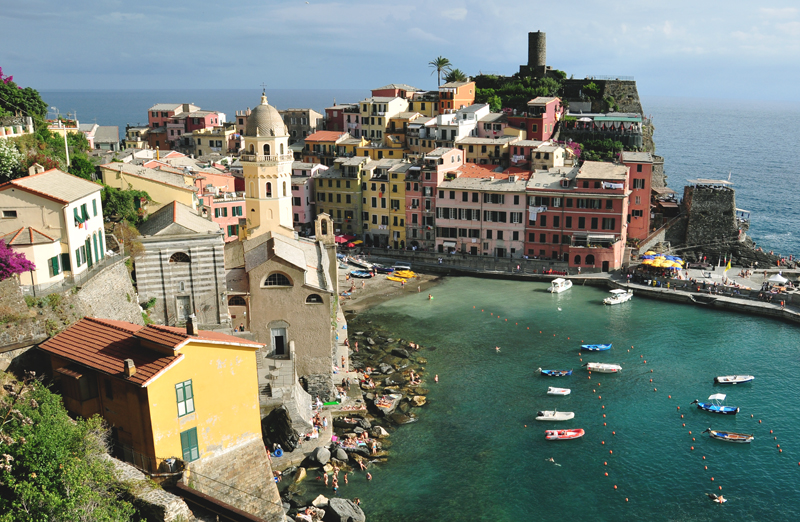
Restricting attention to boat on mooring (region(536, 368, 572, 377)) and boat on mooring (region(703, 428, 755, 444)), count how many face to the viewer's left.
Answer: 2

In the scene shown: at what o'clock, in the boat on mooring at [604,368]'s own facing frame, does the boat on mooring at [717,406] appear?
the boat on mooring at [717,406] is roughly at 1 o'clock from the boat on mooring at [604,368].

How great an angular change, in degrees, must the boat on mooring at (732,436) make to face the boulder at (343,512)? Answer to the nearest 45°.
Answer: approximately 135° to its right

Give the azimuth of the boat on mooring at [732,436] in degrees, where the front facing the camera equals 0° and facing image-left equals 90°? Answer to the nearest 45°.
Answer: approximately 90°

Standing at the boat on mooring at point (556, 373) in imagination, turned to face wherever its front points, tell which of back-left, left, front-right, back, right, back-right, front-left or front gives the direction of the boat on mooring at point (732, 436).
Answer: front-right

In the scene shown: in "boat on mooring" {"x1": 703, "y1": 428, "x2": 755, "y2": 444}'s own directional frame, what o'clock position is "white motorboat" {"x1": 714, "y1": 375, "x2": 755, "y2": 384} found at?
The white motorboat is roughly at 9 o'clock from the boat on mooring.

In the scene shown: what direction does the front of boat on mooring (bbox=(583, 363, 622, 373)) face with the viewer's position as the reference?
facing to the right of the viewer
